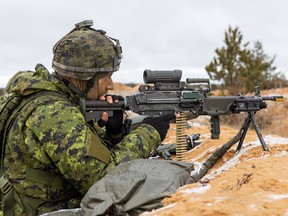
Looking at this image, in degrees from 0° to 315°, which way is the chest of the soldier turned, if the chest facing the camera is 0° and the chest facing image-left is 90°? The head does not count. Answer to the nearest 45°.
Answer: approximately 270°

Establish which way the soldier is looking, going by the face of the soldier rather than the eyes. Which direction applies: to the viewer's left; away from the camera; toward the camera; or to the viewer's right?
to the viewer's right
